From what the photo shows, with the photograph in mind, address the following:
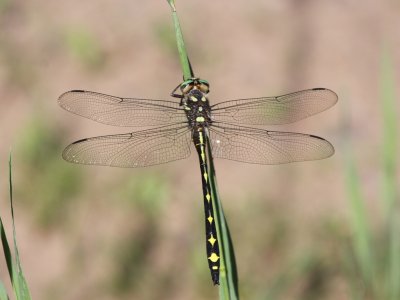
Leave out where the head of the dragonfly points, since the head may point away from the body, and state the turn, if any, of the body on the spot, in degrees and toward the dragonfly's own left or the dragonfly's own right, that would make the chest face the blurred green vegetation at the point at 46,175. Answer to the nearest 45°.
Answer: approximately 45° to the dragonfly's own left

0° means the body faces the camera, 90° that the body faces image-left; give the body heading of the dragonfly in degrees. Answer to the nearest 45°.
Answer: approximately 180°

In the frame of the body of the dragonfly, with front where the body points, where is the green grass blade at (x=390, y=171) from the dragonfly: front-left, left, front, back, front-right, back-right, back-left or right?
right

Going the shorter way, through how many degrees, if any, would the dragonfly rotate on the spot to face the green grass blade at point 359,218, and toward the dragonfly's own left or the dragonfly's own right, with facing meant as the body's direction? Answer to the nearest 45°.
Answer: approximately 90° to the dragonfly's own right
